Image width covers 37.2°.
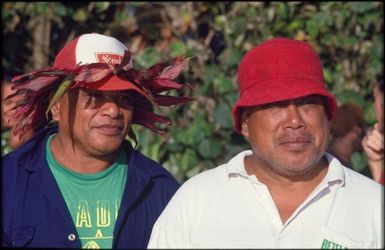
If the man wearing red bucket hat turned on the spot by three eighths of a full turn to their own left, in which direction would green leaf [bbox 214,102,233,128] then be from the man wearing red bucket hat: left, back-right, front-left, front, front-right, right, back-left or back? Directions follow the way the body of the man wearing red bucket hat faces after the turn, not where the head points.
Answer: front-left

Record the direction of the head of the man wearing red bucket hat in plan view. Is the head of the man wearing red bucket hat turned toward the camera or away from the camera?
toward the camera

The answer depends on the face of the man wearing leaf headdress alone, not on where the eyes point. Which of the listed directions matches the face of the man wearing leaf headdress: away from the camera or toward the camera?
toward the camera

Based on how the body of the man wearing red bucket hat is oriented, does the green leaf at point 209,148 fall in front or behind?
behind

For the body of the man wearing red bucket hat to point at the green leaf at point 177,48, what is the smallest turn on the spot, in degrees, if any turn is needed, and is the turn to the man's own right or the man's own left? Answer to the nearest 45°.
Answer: approximately 180°

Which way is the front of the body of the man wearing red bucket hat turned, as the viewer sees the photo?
toward the camera

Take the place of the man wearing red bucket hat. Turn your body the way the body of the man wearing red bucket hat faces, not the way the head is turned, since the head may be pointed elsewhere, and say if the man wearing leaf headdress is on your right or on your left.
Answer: on your right
